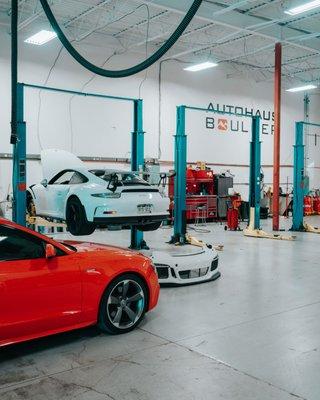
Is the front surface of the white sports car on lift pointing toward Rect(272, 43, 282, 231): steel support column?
no

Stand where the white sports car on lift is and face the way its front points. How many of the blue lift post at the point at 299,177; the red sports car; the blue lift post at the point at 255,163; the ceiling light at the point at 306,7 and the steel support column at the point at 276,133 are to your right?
4

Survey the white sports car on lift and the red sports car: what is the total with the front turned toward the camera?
0

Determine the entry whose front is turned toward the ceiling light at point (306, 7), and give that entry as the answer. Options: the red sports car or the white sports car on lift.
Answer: the red sports car

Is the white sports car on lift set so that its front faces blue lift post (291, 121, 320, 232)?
no

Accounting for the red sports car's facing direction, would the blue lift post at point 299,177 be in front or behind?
in front

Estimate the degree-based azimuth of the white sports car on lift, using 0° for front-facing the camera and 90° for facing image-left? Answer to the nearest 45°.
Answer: approximately 135°
